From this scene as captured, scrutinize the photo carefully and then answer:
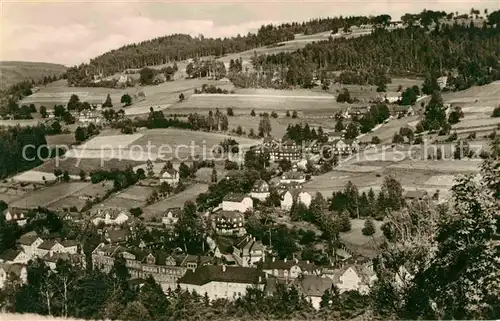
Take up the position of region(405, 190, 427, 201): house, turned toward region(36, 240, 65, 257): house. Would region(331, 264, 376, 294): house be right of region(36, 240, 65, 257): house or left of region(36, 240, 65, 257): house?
left

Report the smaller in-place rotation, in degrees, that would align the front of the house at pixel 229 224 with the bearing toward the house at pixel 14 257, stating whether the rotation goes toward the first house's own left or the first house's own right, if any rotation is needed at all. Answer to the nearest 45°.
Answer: approximately 90° to the first house's own right

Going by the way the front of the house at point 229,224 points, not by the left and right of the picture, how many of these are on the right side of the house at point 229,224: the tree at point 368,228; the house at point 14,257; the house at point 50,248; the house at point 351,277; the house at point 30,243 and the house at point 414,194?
3

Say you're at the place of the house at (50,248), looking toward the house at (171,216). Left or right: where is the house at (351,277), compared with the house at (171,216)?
right

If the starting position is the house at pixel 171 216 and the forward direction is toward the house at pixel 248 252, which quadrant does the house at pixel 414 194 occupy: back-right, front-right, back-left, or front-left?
front-left

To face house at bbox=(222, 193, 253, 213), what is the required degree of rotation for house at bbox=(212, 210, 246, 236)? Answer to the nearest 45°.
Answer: approximately 180°

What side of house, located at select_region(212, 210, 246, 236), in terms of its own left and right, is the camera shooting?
front

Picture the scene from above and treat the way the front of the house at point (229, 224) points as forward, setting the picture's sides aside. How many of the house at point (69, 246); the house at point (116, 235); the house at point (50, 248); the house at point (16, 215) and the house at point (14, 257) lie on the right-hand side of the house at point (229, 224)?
5

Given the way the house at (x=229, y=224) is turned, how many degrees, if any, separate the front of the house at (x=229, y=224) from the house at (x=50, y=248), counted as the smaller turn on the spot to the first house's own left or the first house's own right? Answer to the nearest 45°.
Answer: approximately 90° to the first house's own right

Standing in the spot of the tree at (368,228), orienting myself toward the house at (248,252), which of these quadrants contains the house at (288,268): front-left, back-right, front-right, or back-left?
front-left

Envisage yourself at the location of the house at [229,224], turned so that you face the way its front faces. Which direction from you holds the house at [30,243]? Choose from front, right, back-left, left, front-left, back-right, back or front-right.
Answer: right

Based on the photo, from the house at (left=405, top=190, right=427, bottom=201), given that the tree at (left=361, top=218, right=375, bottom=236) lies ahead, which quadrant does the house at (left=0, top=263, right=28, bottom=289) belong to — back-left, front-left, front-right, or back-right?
front-right

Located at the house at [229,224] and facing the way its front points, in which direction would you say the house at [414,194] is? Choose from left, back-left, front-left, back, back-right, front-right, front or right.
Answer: left

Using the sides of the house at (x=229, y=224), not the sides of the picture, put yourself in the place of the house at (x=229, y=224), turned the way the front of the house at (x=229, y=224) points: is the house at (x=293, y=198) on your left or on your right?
on your left

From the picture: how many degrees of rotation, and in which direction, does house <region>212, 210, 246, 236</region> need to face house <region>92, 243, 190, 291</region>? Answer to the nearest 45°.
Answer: approximately 45° to its right

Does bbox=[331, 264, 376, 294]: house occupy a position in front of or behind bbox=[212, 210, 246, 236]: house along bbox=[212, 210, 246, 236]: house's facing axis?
in front

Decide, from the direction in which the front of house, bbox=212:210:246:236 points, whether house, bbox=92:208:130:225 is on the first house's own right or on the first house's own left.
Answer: on the first house's own right

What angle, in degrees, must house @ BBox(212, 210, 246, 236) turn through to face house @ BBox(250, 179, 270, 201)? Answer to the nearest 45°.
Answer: approximately 135° to its left

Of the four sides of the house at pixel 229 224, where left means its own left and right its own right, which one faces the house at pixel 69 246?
right

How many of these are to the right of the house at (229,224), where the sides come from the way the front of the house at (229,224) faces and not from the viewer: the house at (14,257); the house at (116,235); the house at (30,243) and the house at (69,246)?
4

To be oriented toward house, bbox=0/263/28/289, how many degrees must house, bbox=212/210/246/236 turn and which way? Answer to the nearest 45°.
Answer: approximately 45° to its right

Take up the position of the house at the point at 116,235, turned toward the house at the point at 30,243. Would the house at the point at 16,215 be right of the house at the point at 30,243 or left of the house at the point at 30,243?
right

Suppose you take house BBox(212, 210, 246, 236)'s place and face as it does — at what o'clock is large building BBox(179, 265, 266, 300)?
The large building is roughly at 12 o'clock from the house.
